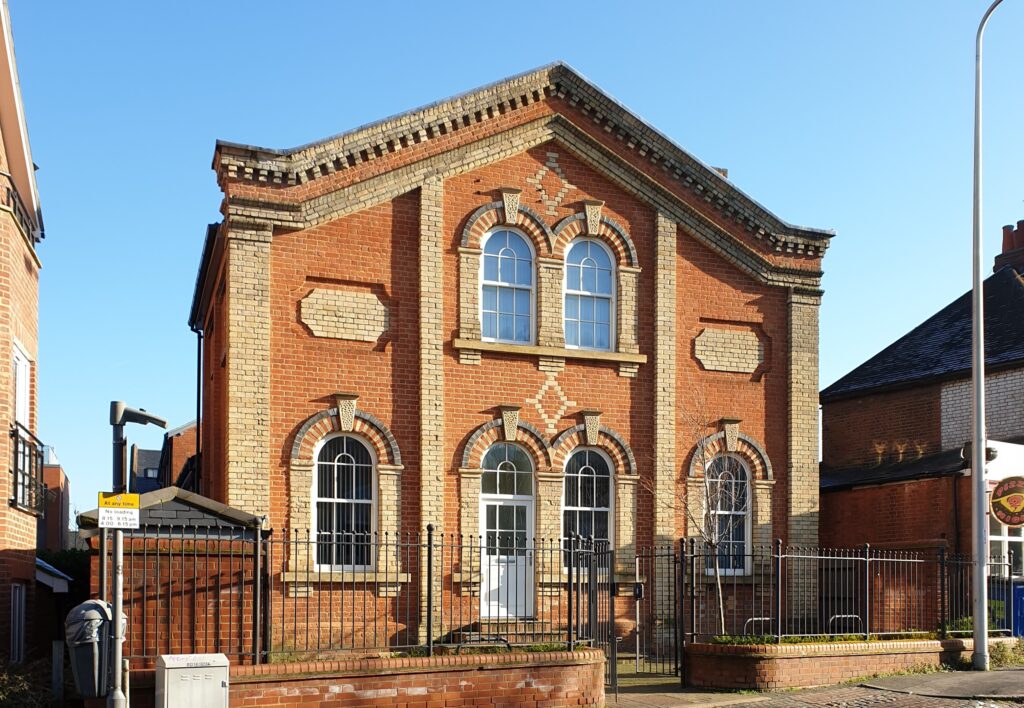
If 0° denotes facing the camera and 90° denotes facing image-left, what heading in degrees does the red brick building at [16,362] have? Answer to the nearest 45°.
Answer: approximately 270°

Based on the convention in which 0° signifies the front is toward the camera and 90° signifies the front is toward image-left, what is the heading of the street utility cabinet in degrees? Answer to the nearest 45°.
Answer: approximately 0°

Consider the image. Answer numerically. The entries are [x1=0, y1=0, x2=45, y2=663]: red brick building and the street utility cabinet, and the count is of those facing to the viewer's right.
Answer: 1

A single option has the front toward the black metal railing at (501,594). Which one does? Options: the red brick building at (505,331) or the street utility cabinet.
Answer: the red brick building

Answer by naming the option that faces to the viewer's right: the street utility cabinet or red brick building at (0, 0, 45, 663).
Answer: the red brick building

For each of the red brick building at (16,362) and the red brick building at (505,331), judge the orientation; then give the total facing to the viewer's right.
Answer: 1

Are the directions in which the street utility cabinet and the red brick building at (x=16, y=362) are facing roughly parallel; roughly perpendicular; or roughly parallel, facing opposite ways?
roughly perpendicular
